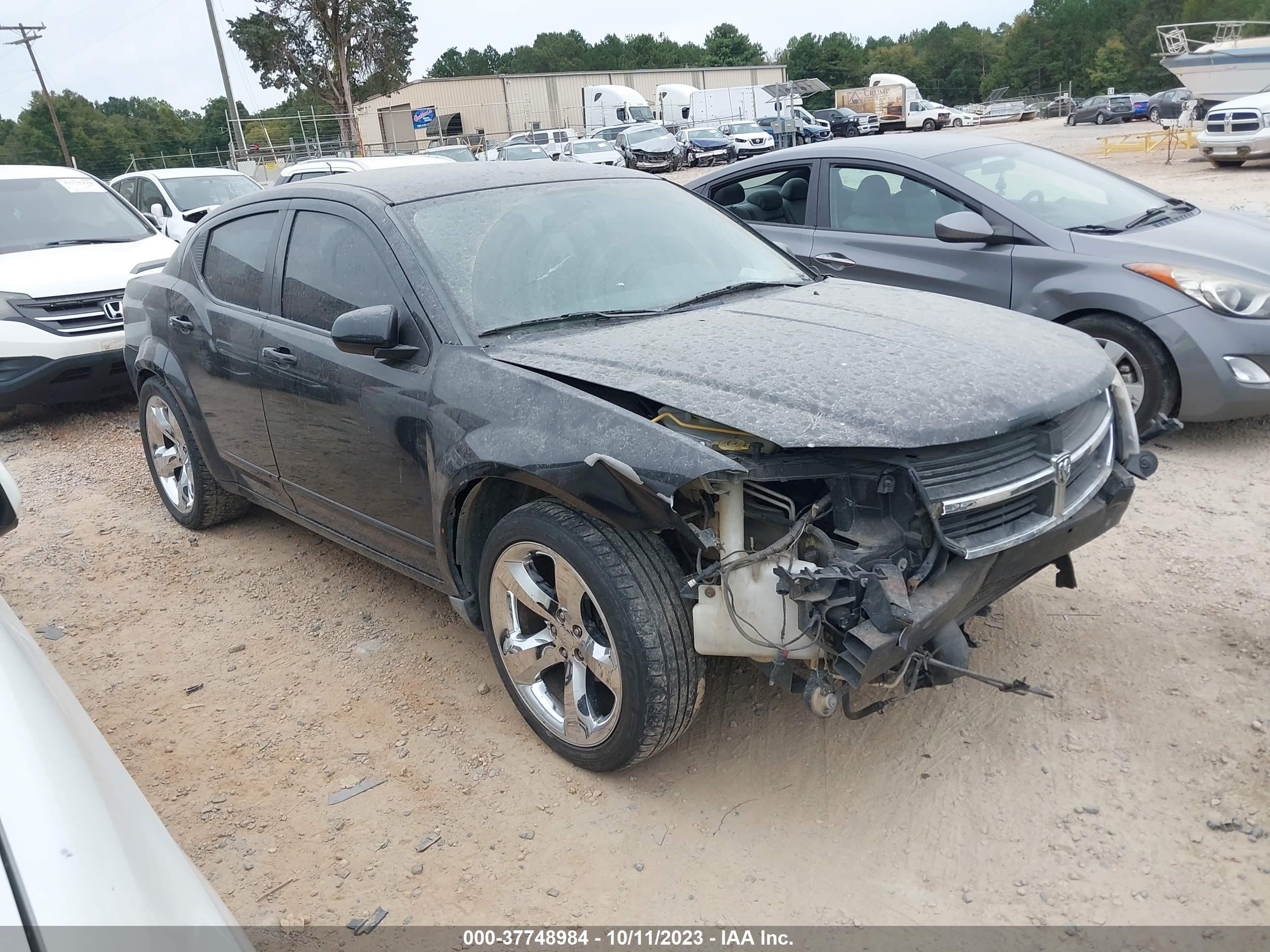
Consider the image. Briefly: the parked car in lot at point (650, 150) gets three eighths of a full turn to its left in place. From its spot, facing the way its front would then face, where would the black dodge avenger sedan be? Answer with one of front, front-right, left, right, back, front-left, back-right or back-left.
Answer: back

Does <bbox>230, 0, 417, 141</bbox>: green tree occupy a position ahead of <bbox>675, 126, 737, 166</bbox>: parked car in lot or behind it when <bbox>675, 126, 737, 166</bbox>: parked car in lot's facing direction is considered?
behind

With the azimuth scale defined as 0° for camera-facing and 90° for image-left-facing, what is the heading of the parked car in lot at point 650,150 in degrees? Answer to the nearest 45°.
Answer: approximately 315°

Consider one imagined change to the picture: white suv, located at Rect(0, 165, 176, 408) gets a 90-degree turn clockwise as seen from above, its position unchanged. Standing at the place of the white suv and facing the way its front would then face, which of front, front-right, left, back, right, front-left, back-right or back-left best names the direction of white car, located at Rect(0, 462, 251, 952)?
front-left

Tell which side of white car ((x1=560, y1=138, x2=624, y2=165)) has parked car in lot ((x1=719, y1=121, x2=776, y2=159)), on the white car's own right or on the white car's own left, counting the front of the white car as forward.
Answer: on the white car's own left

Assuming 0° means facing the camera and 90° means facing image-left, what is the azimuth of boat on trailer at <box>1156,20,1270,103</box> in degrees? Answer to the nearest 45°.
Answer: approximately 90°

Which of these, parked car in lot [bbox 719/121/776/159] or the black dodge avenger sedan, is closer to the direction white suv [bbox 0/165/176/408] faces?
the black dodge avenger sedan

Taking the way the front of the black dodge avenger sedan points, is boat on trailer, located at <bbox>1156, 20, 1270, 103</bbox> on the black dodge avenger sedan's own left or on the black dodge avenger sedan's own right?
on the black dodge avenger sedan's own left
